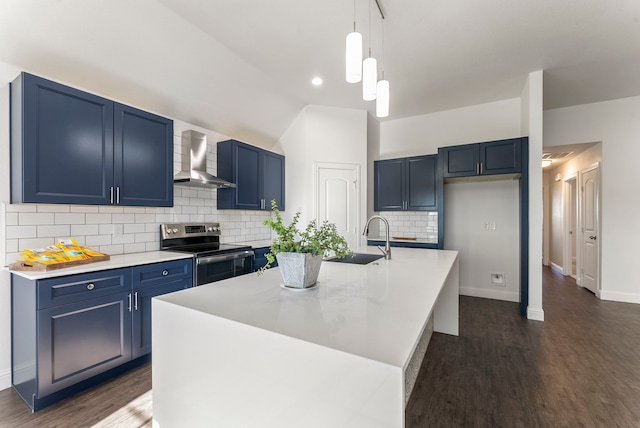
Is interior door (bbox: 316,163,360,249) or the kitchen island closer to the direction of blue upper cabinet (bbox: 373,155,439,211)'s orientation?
the kitchen island

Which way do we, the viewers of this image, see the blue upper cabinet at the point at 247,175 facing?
facing the viewer and to the right of the viewer

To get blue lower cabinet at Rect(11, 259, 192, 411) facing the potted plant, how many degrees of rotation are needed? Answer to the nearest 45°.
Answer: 0° — it already faces it

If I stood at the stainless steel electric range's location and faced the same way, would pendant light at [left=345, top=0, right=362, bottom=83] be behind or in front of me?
in front

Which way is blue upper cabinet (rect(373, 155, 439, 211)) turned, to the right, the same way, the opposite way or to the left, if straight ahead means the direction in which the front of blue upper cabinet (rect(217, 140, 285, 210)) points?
to the right

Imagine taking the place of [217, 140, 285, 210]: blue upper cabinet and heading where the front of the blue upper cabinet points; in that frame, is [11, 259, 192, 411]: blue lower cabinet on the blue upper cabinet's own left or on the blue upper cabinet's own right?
on the blue upper cabinet's own right

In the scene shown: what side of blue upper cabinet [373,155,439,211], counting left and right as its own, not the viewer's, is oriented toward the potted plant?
front

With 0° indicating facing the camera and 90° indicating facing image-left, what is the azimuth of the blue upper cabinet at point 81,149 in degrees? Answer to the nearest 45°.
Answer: approximately 315°

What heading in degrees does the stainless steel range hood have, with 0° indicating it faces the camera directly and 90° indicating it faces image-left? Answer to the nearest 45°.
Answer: approximately 315°
